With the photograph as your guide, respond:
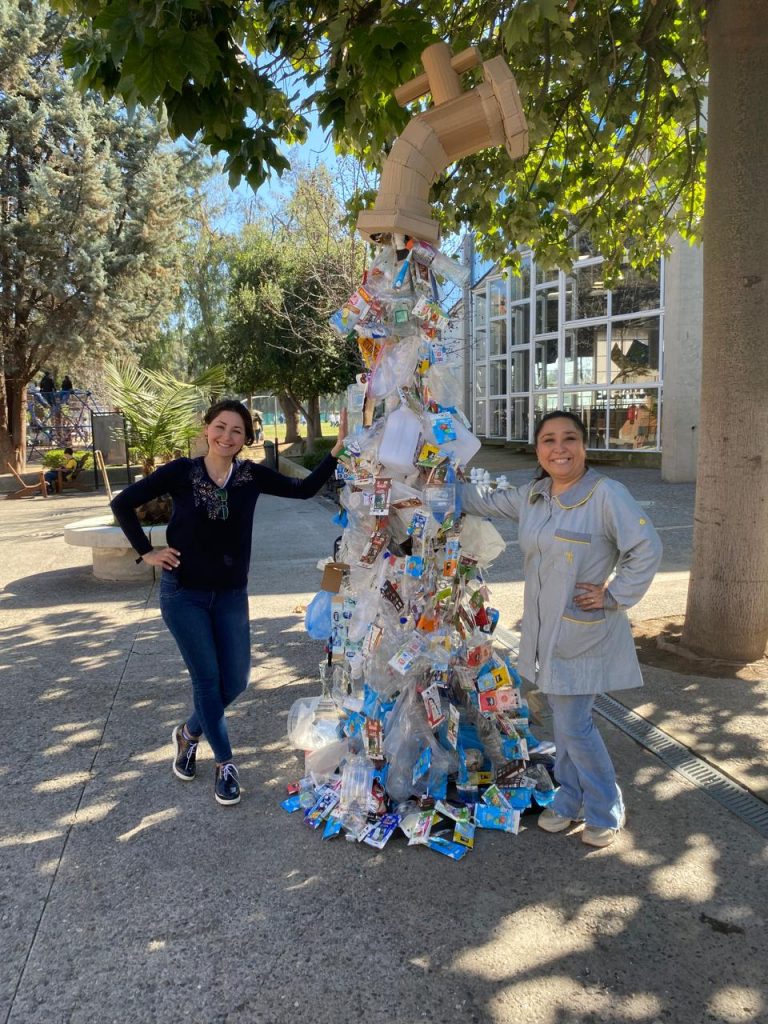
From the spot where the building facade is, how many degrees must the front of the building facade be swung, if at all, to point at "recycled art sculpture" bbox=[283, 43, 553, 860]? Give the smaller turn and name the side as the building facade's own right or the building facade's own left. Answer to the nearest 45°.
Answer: approximately 45° to the building facade's own left

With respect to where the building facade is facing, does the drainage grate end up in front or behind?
in front

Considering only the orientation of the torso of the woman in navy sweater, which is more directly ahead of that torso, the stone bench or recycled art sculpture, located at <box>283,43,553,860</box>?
the recycled art sculpture

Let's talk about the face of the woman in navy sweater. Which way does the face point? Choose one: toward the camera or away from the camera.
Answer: toward the camera

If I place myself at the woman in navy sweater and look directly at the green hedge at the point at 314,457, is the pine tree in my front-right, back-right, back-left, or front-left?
front-left

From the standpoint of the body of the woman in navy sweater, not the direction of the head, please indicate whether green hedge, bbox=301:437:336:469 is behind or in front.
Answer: behind

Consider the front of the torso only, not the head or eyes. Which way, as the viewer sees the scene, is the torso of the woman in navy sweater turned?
toward the camera

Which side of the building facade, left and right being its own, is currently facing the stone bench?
front

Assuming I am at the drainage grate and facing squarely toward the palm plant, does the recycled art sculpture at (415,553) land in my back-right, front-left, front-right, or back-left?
front-left

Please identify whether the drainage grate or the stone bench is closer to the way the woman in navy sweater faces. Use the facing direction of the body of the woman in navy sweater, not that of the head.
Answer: the drainage grate

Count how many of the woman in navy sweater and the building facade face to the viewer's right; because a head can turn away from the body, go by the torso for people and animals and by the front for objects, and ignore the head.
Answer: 0

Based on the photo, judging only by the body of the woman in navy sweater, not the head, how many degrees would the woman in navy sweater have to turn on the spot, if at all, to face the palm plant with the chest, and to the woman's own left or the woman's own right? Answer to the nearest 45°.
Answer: approximately 180°

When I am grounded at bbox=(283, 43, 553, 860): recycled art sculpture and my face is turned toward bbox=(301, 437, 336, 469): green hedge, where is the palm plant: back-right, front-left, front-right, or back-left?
front-left

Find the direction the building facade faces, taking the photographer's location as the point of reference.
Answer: facing the viewer and to the left of the viewer

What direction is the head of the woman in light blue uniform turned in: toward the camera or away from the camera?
toward the camera

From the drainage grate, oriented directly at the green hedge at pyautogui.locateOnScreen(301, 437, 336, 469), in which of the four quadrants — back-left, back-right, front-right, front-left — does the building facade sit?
front-right

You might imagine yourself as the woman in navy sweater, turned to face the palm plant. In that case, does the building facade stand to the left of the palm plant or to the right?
right
